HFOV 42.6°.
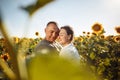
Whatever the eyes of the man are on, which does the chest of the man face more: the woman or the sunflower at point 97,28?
the woman

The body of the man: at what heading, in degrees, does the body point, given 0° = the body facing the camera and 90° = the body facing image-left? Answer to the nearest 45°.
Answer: approximately 315°

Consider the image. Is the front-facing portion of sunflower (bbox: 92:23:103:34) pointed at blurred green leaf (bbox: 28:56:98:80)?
yes

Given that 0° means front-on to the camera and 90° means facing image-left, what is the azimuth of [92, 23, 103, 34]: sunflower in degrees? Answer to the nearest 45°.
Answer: approximately 0°

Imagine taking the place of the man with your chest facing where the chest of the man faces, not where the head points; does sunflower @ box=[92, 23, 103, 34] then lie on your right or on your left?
on your left

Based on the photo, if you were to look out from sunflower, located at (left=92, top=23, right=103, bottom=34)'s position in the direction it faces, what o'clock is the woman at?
The woman is roughly at 12 o'clock from the sunflower.

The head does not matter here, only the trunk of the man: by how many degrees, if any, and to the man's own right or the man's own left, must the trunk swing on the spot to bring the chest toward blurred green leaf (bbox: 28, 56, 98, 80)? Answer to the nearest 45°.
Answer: approximately 45° to the man's own right
